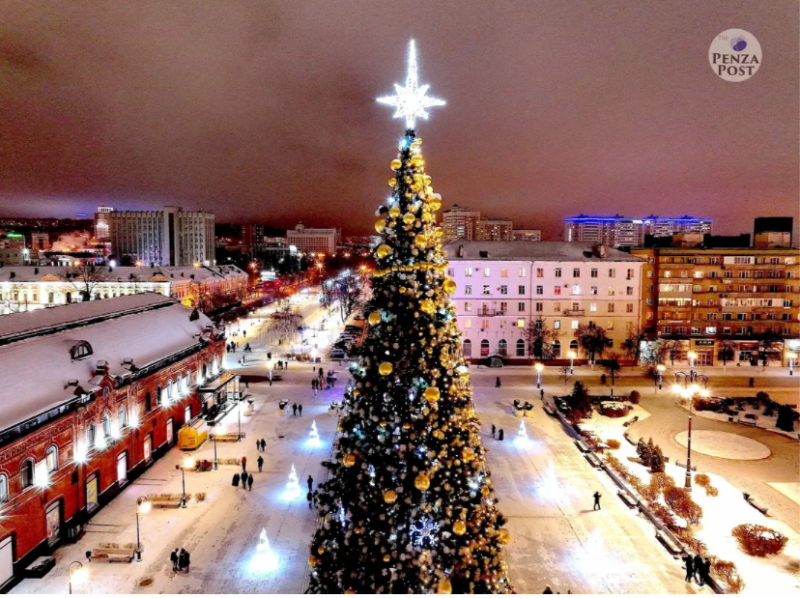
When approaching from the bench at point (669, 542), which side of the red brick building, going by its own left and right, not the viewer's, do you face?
front

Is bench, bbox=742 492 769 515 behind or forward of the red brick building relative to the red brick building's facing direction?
forward

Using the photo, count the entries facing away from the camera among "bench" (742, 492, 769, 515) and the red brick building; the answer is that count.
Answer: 0

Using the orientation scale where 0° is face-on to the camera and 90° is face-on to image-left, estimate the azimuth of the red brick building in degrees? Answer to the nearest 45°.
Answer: approximately 315°

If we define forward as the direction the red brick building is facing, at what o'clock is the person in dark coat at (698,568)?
The person in dark coat is roughly at 12 o'clock from the red brick building.

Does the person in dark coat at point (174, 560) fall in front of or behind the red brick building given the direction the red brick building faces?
in front

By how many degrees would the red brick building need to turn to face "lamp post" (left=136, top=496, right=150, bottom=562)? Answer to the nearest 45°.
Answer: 0° — it already faces it

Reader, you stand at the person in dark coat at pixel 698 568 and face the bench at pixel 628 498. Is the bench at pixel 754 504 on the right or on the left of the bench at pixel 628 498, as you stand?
right
